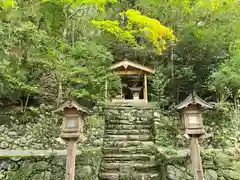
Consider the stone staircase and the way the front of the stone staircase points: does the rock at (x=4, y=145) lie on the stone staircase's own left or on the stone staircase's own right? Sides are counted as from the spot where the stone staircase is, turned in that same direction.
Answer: on the stone staircase's own right

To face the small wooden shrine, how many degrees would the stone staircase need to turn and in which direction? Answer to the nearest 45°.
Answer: approximately 180°

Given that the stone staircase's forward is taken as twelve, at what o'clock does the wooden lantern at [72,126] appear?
The wooden lantern is roughly at 1 o'clock from the stone staircase.

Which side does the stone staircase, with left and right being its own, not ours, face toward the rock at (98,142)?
right

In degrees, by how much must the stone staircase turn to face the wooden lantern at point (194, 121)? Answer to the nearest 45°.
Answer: approximately 45° to its left

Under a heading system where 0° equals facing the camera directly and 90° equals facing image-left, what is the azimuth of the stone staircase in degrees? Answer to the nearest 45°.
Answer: approximately 0°

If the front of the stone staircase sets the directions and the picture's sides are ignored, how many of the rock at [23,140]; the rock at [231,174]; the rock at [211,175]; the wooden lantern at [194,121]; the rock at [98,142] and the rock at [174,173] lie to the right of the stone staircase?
2

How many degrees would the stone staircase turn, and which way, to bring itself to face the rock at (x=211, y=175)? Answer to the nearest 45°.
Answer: approximately 45° to its left

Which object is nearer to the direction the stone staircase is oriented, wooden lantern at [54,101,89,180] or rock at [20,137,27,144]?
the wooden lantern

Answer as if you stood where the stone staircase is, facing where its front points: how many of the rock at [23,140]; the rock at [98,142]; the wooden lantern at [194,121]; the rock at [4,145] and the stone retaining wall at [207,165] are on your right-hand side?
3

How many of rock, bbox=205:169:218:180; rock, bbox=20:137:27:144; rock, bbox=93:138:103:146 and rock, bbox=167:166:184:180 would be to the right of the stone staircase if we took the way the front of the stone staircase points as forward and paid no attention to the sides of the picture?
2

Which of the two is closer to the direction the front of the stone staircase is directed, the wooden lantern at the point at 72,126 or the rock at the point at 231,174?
the wooden lantern

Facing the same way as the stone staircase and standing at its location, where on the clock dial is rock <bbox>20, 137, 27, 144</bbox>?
The rock is roughly at 3 o'clock from the stone staircase.

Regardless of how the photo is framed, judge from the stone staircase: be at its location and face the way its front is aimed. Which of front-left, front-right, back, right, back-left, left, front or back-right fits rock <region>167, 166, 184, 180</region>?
front-left

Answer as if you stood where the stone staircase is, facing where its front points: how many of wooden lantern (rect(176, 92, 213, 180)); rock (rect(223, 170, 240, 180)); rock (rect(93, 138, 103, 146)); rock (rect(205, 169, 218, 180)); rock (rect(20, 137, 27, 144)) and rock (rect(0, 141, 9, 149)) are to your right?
3
